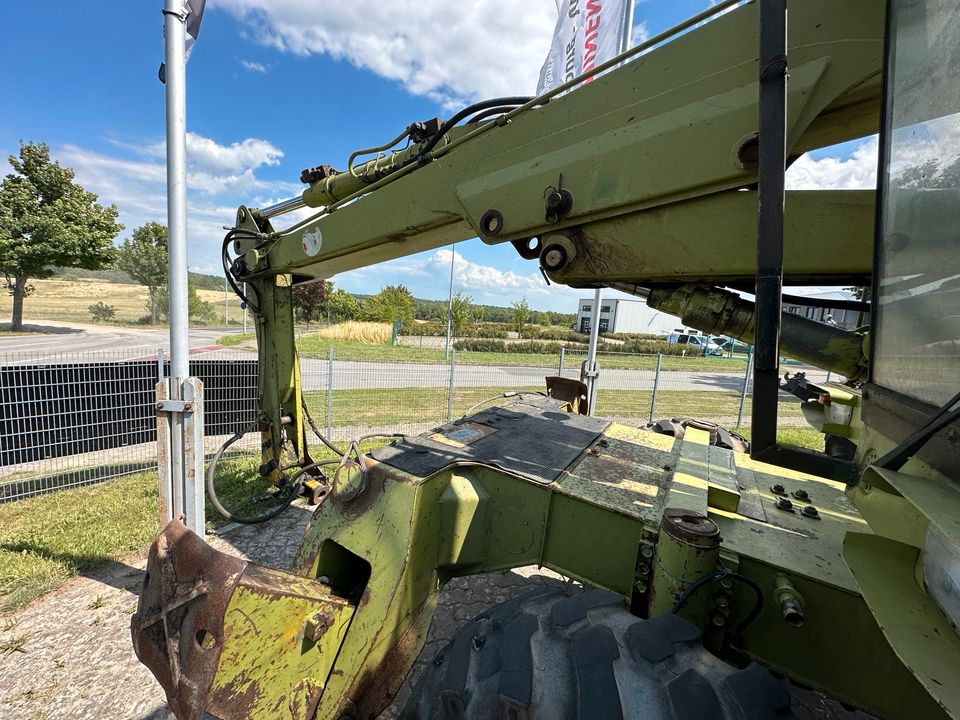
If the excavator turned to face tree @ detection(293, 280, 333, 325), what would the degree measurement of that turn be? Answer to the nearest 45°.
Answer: approximately 45° to its right

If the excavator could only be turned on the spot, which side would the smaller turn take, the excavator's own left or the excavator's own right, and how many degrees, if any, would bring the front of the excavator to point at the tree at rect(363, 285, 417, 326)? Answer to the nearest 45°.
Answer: approximately 90° to the excavator's own right

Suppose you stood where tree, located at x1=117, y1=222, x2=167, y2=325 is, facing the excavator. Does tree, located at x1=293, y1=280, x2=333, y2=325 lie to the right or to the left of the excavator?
left

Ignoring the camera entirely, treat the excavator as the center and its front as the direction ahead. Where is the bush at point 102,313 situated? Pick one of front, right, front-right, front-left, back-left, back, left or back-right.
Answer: front-right

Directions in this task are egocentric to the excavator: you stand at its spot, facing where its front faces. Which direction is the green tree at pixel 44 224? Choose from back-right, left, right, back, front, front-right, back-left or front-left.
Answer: front-right

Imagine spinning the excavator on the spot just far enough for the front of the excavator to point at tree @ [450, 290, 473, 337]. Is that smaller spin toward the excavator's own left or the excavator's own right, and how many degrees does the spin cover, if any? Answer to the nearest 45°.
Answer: approximately 90° to the excavator's own right

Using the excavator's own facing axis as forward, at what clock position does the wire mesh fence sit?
The wire mesh fence is roughly at 1 o'clock from the excavator.

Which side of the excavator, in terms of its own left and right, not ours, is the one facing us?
left
